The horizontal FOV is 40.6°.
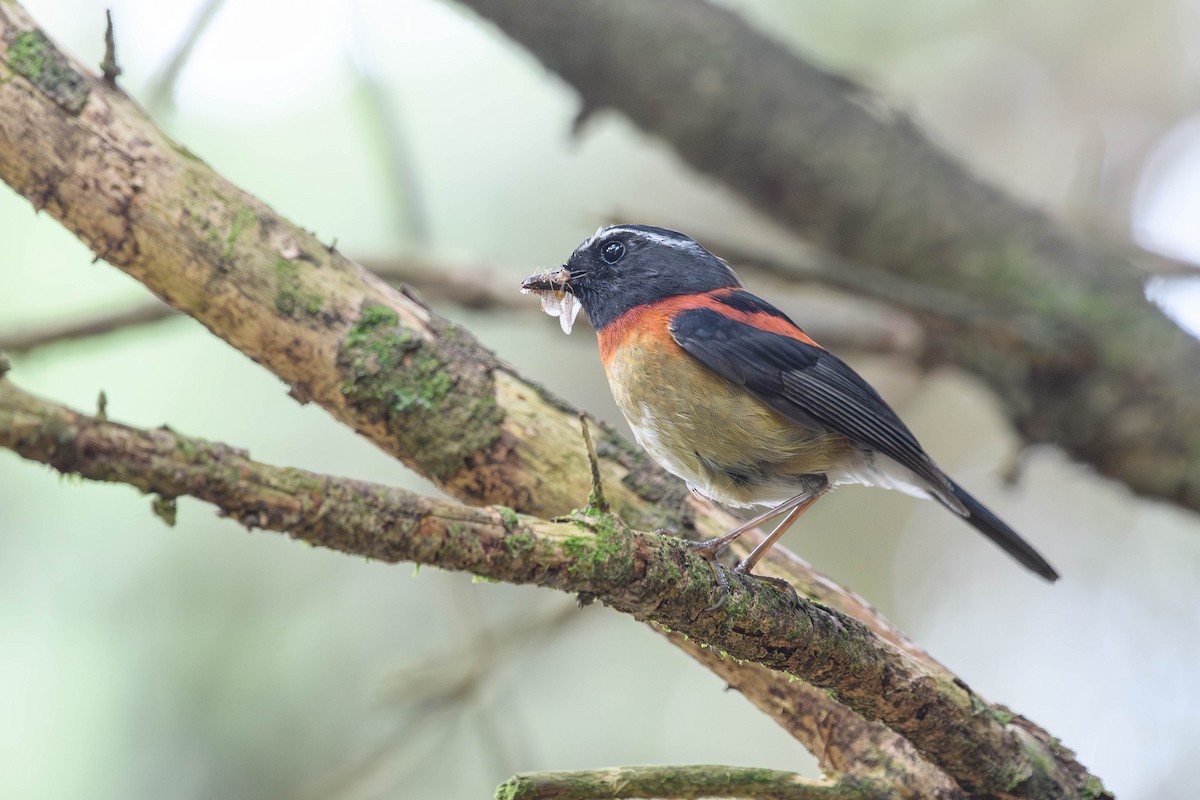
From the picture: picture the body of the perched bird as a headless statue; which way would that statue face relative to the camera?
to the viewer's left
